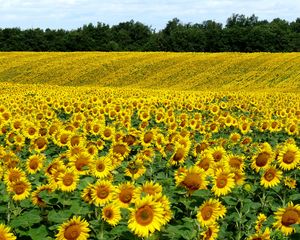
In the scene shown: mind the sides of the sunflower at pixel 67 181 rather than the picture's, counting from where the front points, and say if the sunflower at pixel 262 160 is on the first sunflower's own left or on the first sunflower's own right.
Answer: on the first sunflower's own left

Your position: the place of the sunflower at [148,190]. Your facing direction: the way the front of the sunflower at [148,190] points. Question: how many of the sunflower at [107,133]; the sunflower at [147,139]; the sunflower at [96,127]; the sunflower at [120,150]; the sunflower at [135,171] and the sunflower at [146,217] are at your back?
5

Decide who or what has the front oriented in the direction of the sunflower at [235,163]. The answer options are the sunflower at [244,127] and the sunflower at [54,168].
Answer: the sunflower at [244,127]

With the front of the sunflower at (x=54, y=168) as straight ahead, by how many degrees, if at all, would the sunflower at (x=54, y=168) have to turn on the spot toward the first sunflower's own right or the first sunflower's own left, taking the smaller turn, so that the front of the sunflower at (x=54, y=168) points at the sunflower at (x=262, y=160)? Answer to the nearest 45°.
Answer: approximately 135° to the first sunflower's own left

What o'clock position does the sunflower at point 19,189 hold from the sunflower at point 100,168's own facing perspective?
the sunflower at point 19,189 is roughly at 2 o'clock from the sunflower at point 100,168.

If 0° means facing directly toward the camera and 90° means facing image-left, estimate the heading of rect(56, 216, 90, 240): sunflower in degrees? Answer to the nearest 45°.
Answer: approximately 0°

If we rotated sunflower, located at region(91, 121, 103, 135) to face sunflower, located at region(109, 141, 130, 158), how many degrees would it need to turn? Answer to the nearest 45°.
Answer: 0° — it already faces it

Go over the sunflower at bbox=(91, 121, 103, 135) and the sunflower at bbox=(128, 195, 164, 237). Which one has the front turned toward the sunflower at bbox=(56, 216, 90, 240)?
the sunflower at bbox=(91, 121, 103, 135)

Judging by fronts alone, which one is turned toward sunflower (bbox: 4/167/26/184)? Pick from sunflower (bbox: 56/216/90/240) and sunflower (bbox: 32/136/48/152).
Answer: sunflower (bbox: 32/136/48/152)

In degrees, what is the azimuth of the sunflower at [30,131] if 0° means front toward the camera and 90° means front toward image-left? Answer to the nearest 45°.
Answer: approximately 0°

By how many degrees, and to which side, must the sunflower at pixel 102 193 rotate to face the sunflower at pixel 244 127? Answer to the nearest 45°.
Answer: approximately 135° to its left

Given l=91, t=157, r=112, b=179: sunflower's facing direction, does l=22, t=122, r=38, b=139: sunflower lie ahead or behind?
behind

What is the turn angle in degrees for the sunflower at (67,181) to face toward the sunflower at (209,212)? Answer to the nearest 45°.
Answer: approximately 45° to its left
